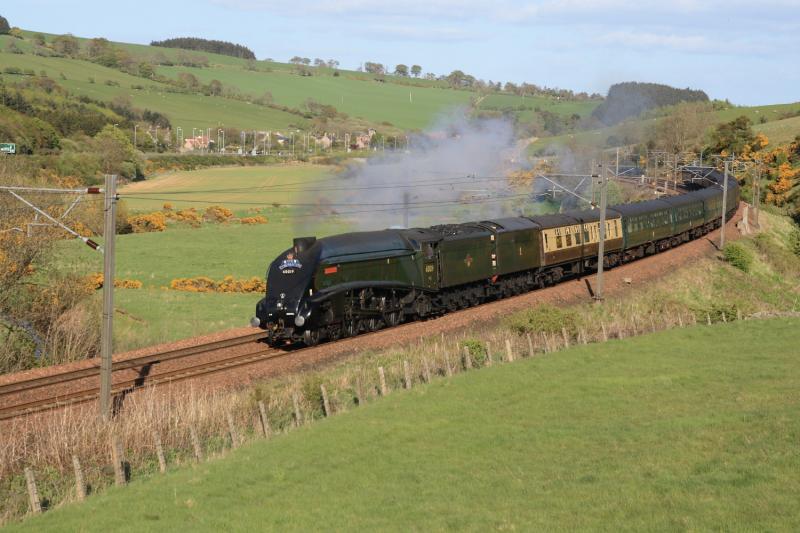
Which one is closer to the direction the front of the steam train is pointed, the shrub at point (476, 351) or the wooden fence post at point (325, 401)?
the wooden fence post

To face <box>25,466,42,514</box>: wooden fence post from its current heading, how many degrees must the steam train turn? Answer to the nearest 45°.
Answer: approximately 45° to its left

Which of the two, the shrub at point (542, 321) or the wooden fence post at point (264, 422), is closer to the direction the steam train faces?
the wooden fence post

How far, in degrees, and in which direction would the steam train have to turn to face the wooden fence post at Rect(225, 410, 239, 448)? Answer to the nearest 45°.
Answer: approximately 45° to its left

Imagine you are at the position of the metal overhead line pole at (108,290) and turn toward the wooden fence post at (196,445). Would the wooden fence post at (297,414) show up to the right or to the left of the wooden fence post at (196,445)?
left

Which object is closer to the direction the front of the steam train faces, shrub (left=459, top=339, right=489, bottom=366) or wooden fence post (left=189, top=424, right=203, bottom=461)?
the wooden fence post

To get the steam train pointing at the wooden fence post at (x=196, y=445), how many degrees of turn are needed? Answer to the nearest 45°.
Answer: approximately 45° to its left

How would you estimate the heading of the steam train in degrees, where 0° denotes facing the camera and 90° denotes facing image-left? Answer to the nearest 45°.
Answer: approximately 45°

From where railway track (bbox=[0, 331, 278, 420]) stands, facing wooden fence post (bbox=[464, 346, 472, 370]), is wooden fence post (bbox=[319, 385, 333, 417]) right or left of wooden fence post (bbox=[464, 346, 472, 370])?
right

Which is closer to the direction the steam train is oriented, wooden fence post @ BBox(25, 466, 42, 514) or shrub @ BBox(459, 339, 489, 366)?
the wooden fence post

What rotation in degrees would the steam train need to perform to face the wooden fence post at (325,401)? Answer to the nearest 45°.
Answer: approximately 45° to its left
